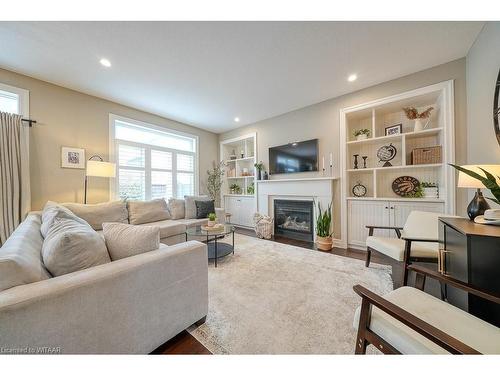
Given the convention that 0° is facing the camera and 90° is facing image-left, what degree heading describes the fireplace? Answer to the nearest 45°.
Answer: approximately 45°

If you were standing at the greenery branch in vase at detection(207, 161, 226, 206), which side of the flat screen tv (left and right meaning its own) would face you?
right

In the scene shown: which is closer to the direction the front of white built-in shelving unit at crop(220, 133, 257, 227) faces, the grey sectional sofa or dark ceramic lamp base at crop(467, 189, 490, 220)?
the grey sectional sofa

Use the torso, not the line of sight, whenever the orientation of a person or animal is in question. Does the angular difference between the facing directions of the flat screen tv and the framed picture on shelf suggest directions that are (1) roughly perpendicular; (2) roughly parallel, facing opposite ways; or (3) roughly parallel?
roughly parallel

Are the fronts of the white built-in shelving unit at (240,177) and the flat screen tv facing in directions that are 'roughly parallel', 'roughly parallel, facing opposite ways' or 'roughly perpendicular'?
roughly parallel

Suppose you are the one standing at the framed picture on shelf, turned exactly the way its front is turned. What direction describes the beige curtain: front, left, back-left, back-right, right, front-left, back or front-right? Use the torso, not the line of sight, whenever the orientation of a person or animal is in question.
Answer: front

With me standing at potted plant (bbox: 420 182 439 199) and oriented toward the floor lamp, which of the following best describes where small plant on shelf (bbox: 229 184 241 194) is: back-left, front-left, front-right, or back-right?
front-right

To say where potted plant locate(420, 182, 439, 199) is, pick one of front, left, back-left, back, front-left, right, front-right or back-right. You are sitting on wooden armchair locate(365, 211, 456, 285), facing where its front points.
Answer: back-right

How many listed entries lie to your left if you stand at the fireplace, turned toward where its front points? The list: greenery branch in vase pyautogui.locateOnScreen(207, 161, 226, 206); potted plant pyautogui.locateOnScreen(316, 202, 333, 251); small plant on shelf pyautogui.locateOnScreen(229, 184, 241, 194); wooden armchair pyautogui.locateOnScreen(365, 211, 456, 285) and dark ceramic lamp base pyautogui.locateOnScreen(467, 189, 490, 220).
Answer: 3

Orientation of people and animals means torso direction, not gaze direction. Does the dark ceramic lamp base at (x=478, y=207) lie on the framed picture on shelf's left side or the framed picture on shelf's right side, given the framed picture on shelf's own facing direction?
on its left

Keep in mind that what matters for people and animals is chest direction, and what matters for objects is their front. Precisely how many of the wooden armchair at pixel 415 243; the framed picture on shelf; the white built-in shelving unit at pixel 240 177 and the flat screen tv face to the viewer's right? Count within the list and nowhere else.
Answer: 0

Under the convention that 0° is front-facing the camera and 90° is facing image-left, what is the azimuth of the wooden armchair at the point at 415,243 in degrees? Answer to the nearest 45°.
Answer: approximately 45°

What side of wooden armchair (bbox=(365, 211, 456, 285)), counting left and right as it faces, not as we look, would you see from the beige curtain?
front

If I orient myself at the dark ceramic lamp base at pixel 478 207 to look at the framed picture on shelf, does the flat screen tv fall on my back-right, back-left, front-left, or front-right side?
front-left

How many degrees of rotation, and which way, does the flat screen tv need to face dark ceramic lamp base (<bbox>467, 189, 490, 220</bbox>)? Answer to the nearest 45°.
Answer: approximately 90° to its left

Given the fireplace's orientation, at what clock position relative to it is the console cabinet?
The console cabinet is roughly at 10 o'clock from the fireplace.

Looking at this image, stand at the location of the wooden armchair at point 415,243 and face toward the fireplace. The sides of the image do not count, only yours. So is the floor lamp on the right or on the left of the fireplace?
left

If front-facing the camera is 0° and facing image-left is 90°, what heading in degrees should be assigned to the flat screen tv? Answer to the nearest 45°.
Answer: approximately 45°

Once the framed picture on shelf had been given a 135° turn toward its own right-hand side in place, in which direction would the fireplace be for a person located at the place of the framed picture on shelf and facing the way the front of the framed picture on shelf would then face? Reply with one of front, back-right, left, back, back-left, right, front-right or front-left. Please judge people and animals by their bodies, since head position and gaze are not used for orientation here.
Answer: left
